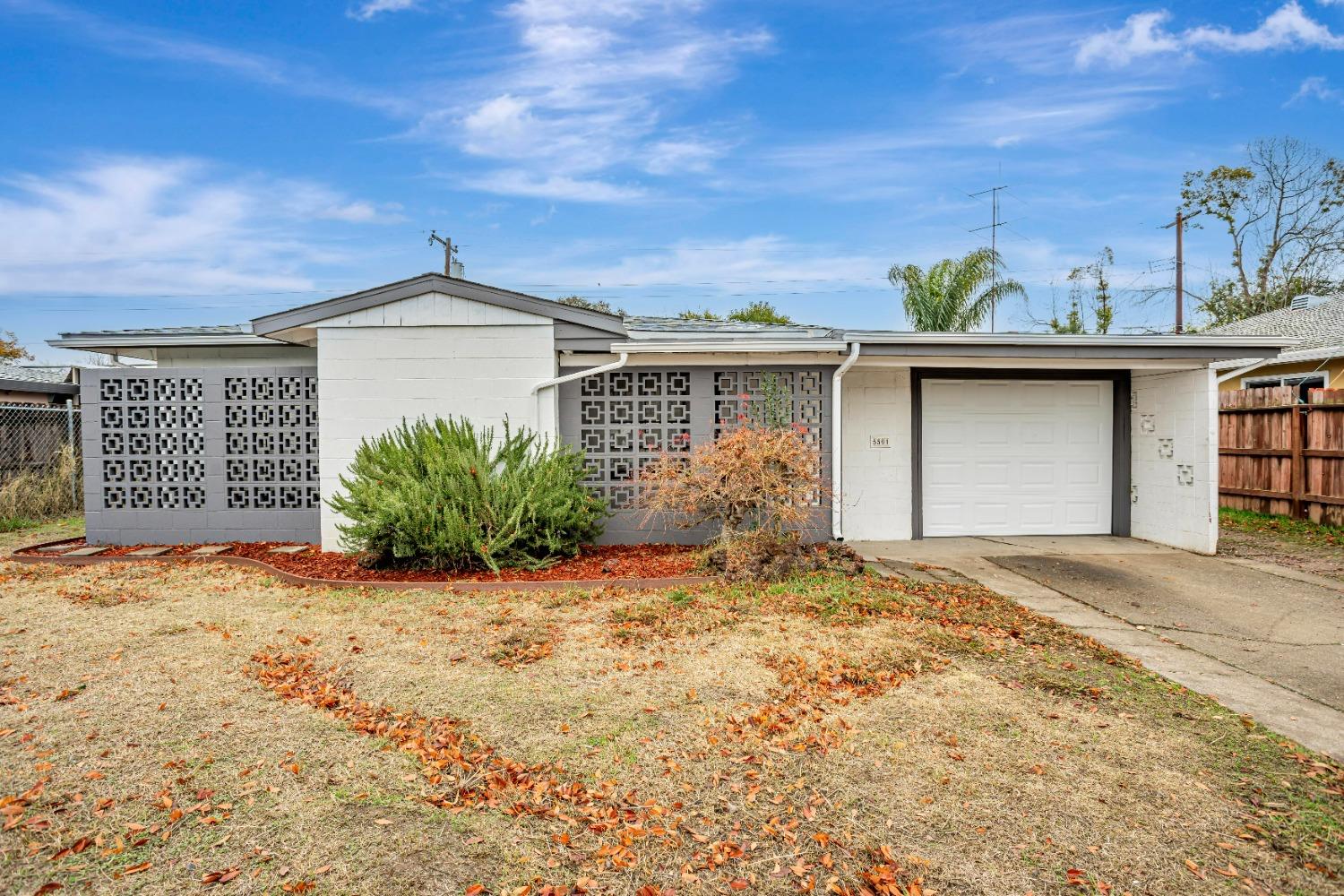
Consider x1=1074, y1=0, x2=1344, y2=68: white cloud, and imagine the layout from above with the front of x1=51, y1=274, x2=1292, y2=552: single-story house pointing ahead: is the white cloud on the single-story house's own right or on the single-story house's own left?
on the single-story house's own left

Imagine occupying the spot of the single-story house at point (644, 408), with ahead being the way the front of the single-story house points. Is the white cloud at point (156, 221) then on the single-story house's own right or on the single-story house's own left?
on the single-story house's own right

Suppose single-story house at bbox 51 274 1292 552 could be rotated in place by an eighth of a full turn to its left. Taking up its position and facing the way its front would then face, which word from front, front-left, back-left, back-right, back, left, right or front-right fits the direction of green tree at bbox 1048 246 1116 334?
left

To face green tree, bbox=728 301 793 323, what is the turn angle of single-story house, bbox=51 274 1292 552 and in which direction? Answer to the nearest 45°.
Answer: approximately 180°

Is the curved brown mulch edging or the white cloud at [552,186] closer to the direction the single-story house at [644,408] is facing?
the curved brown mulch edging

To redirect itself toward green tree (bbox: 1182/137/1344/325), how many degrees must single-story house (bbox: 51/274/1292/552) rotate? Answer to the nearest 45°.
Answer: approximately 135° to its left

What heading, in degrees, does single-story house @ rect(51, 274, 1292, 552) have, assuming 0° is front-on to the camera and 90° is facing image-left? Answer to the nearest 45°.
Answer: approximately 0°
